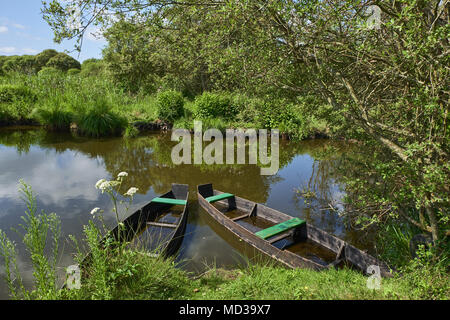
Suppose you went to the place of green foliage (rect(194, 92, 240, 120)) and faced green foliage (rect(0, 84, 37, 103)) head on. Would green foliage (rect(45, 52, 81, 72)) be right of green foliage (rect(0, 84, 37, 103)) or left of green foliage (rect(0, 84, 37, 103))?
right

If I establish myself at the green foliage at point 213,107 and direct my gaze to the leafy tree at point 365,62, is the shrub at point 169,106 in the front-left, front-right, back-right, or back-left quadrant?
back-right
